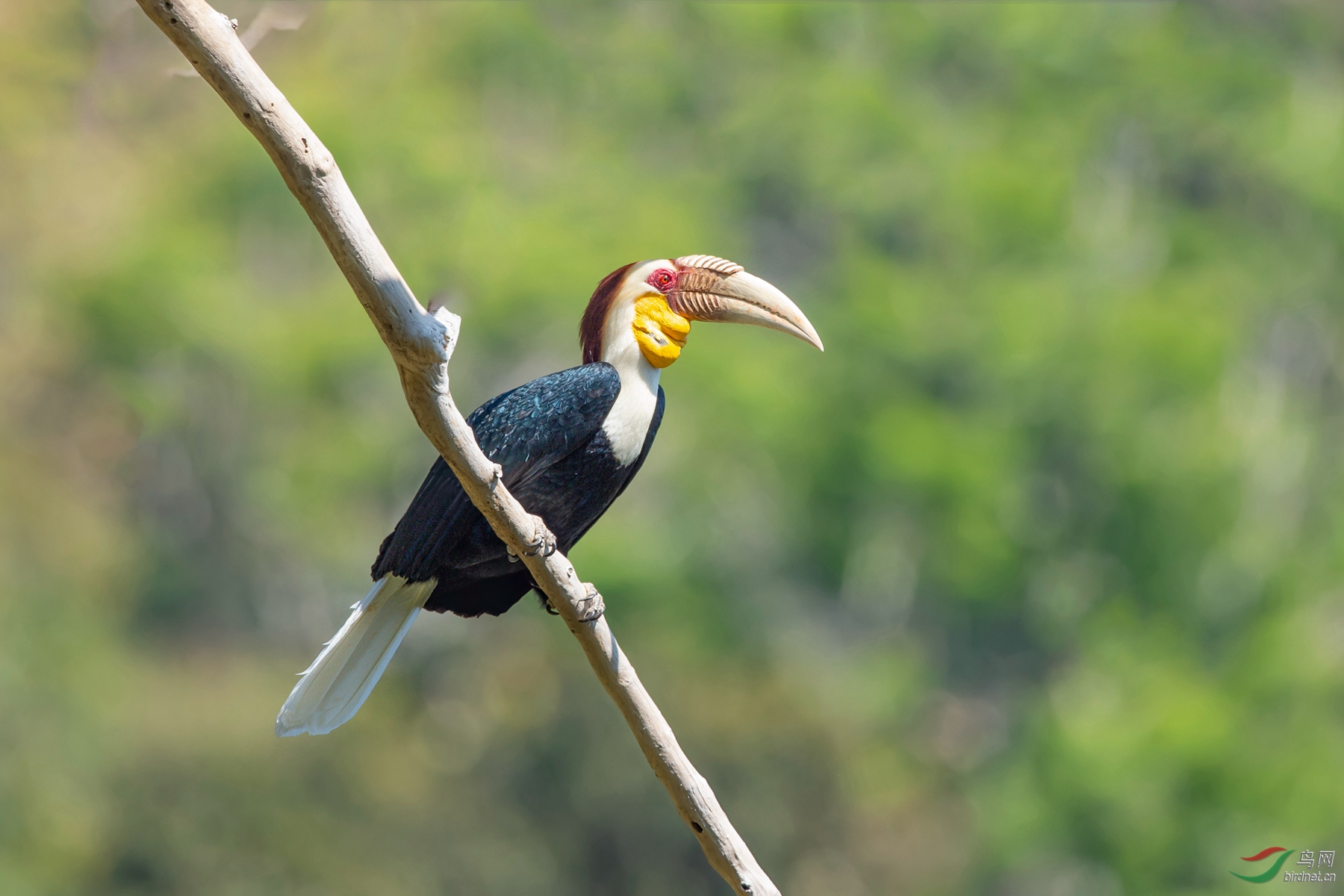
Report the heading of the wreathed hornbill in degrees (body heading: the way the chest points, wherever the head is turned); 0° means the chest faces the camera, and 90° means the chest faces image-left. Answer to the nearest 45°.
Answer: approximately 270°
